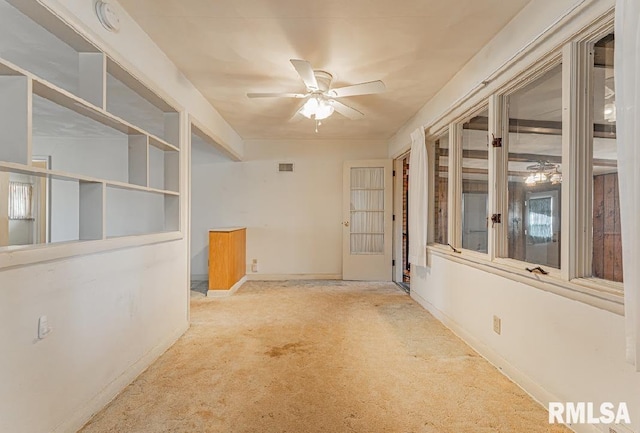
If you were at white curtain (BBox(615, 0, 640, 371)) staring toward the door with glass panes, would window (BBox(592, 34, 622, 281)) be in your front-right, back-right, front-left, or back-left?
front-right

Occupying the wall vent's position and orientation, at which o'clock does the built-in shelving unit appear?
The built-in shelving unit is roughly at 1 o'clock from the wall vent.

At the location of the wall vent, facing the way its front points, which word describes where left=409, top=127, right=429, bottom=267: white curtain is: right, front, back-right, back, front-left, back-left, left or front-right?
front-left

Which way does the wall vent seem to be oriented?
toward the camera

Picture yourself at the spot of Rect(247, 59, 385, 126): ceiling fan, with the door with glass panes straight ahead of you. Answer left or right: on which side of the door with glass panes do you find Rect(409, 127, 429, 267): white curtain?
right

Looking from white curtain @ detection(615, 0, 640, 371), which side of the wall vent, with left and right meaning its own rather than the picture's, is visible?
front

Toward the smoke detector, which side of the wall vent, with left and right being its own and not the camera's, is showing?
front

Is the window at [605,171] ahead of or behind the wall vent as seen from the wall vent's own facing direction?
ahead

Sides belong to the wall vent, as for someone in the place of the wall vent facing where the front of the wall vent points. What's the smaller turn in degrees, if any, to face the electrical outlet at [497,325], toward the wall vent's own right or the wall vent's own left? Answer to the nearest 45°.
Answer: approximately 45° to the wall vent's own left

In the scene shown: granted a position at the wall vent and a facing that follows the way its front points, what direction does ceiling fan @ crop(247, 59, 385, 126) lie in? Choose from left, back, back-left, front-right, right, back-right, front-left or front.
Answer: front

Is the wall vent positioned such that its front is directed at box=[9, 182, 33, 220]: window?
no

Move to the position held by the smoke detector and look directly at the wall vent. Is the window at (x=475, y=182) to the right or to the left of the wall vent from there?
right

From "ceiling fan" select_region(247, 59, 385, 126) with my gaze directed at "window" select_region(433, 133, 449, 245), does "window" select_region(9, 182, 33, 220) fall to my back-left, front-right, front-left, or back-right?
back-left

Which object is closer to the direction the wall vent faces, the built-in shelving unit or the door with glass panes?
the built-in shelving unit
